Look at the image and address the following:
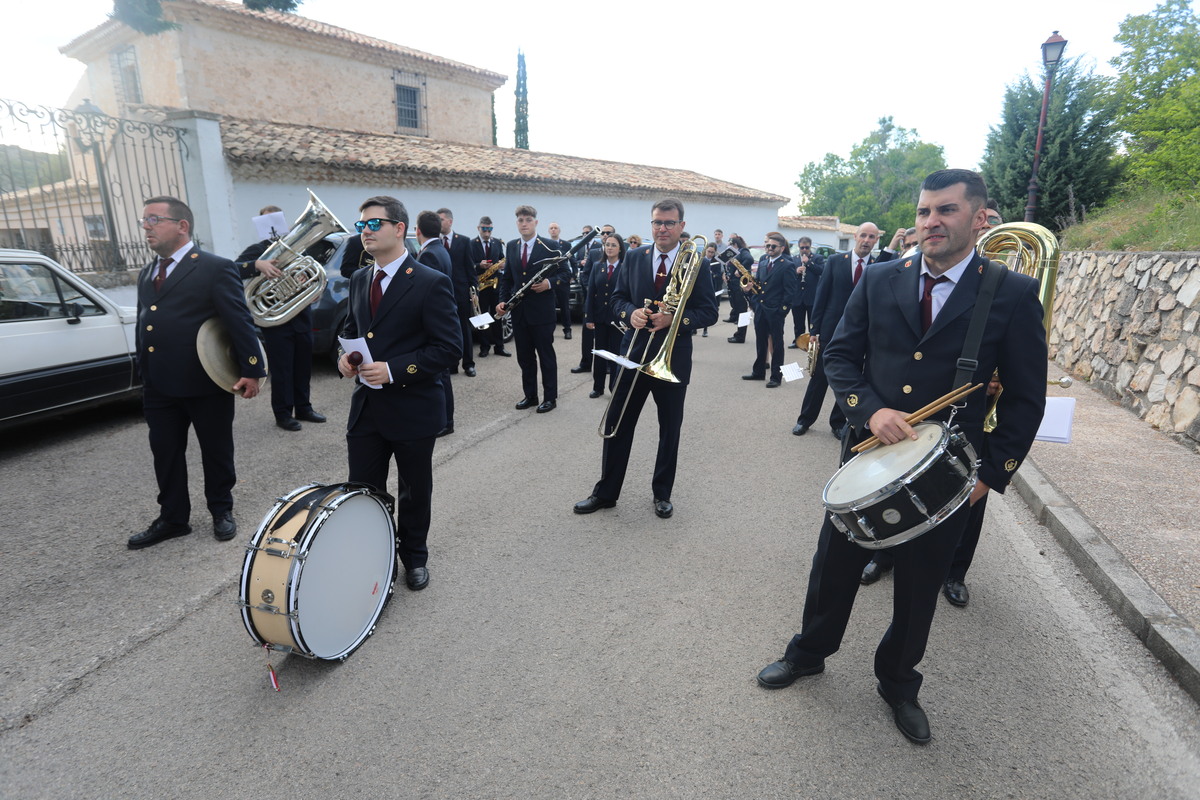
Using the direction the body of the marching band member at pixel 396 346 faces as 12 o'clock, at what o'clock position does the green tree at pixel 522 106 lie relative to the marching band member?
The green tree is roughly at 5 o'clock from the marching band member.

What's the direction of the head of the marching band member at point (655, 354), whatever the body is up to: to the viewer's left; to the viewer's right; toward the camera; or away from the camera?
toward the camera

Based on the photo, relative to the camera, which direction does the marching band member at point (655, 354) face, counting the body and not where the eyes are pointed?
toward the camera

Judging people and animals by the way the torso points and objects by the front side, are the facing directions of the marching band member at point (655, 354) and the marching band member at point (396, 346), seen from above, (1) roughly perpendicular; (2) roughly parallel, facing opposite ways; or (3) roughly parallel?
roughly parallel

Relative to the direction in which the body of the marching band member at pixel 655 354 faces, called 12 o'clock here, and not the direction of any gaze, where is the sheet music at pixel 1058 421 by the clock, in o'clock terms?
The sheet music is roughly at 10 o'clock from the marching band member.

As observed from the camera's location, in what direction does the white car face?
facing away from the viewer and to the right of the viewer

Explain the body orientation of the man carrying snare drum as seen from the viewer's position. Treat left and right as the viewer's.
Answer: facing the viewer and to the left of the viewer

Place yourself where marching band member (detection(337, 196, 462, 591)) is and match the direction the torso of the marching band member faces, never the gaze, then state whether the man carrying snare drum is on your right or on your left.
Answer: on your left

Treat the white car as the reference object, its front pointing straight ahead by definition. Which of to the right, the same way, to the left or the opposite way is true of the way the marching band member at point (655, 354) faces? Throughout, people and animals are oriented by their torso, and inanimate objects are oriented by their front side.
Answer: the opposite way

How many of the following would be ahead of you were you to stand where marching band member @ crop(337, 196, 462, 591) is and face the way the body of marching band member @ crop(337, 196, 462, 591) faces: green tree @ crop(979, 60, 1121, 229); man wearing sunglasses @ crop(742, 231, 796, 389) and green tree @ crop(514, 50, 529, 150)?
0

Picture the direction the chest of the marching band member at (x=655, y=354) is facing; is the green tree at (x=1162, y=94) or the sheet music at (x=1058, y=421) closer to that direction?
the sheet music

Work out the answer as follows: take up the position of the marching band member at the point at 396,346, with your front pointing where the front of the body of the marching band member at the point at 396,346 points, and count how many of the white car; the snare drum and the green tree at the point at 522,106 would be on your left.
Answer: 1

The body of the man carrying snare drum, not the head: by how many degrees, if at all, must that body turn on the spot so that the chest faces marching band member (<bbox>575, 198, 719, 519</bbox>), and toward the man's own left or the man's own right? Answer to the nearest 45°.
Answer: approximately 90° to the man's own right

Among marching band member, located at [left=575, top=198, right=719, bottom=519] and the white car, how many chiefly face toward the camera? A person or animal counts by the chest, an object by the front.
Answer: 1

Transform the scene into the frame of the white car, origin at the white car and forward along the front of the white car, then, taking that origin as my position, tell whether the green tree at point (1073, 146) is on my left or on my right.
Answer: on my right

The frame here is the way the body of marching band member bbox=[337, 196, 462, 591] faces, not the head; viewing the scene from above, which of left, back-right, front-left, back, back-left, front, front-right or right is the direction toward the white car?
right

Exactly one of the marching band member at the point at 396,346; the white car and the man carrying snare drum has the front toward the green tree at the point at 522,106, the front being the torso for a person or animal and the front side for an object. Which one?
the white car

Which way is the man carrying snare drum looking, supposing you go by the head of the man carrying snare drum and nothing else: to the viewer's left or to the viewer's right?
to the viewer's left
